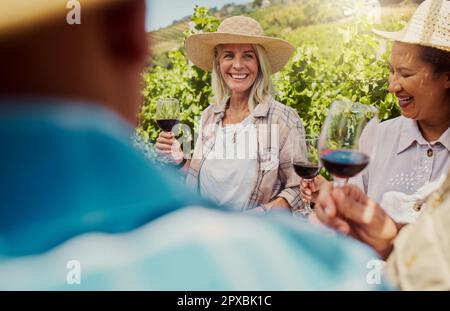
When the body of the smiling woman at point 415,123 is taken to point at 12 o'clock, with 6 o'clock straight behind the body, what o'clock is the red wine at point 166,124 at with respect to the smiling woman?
The red wine is roughly at 1 o'clock from the smiling woman.

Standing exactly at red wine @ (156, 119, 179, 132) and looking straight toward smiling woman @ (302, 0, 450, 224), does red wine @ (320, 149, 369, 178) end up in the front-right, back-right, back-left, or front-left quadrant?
front-right

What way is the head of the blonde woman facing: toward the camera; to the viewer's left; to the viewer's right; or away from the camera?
toward the camera
